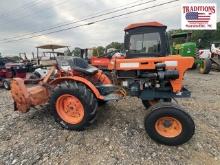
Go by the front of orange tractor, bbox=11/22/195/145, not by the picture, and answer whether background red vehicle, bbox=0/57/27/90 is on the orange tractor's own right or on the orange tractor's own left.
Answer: on the orange tractor's own left

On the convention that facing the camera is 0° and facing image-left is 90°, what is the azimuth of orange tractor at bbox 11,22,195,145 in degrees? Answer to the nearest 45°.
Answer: approximately 270°

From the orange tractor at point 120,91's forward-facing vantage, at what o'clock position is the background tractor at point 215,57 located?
The background tractor is roughly at 10 o'clock from the orange tractor.
